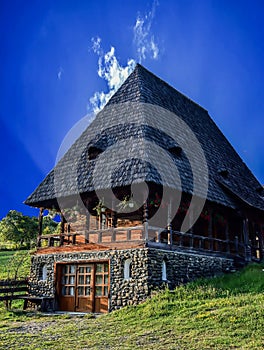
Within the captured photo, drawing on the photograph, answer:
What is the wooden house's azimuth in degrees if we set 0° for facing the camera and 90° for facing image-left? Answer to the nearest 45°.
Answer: approximately 45°

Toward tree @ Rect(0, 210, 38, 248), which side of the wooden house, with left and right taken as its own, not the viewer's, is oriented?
right
